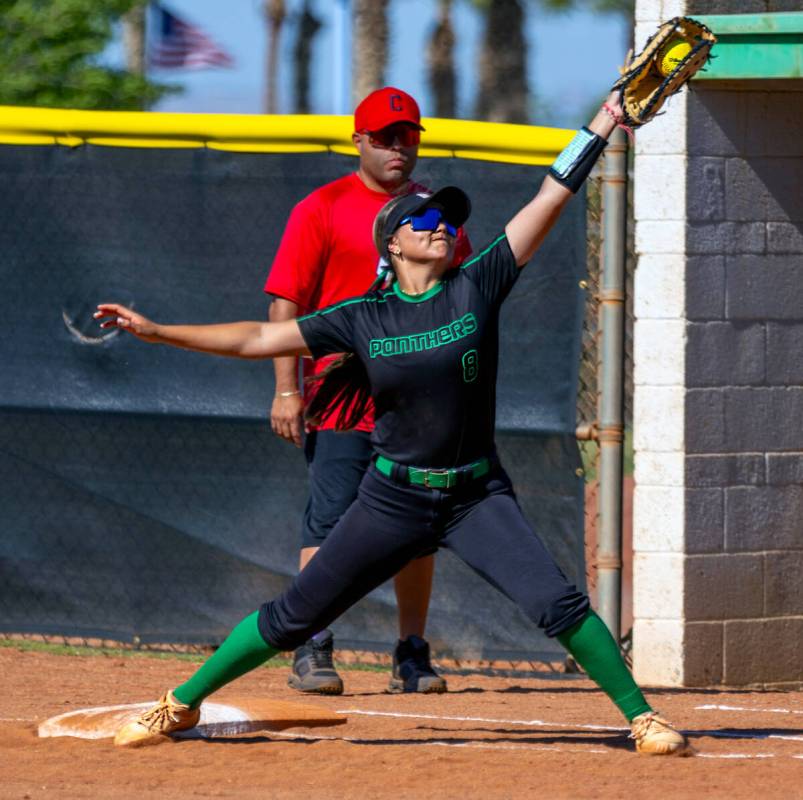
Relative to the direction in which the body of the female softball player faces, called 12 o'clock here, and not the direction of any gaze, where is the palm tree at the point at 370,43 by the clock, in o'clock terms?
The palm tree is roughly at 6 o'clock from the female softball player.

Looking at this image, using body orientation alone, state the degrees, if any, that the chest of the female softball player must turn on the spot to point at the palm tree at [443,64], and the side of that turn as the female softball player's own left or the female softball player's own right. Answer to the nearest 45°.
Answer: approximately 180°

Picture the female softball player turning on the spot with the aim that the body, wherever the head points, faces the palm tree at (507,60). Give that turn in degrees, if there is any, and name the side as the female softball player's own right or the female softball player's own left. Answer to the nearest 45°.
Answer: approximately 180°

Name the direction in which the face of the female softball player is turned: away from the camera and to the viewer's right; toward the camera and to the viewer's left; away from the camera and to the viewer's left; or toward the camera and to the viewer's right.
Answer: toward the camera and to the viewer's right

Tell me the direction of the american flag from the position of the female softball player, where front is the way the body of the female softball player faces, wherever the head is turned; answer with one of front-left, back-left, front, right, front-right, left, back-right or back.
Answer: back

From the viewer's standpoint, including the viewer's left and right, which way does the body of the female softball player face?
facing the viewer

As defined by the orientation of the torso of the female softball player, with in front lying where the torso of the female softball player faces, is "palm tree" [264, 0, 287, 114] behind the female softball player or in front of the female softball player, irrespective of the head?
behind

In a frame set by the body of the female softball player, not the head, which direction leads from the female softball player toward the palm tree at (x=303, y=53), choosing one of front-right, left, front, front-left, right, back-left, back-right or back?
back

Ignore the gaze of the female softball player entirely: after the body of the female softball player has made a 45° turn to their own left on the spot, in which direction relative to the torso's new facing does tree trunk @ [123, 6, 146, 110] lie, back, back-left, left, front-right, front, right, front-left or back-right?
back-left

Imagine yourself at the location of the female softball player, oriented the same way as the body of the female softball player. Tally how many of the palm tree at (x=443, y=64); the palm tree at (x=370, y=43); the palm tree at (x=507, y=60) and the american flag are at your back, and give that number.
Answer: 4

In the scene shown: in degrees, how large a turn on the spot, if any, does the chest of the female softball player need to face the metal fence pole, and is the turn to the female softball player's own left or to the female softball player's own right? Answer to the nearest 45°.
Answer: approximately 135° to the female softball player's own left
